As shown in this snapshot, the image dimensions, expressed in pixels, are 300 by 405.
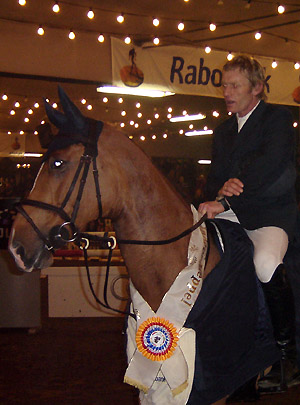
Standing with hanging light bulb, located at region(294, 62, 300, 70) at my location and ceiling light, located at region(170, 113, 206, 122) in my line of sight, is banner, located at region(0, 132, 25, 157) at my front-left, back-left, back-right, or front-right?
front-left

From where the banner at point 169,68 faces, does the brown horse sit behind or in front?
in front

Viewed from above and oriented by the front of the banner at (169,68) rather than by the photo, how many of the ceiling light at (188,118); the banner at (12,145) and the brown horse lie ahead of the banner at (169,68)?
1

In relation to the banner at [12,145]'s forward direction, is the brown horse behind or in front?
in front

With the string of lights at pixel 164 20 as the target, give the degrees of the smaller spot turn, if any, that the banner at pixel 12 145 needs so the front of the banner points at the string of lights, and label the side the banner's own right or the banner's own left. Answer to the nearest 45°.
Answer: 0° — it already faces it

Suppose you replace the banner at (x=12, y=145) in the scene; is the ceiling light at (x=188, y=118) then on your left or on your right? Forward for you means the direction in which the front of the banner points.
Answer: on your left

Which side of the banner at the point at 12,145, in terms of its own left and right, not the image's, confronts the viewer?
front

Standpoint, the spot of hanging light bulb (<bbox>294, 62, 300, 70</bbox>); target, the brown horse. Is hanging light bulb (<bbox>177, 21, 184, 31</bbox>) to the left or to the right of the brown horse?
right

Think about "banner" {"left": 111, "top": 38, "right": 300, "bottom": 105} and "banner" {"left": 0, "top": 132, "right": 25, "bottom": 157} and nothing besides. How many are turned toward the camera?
2
